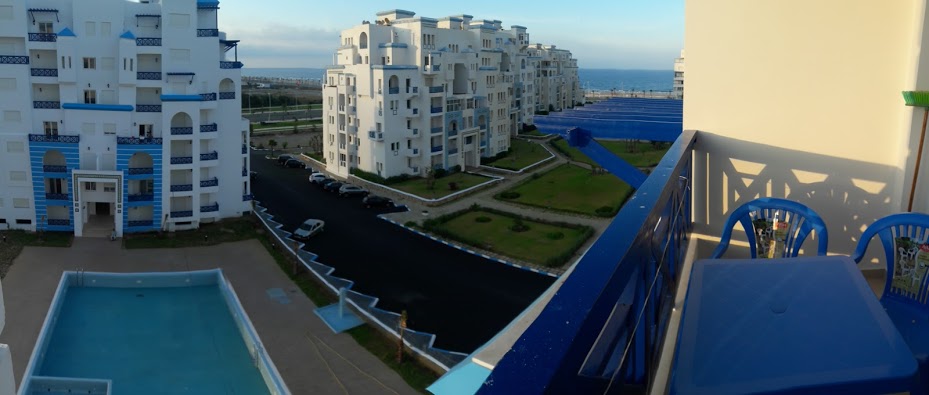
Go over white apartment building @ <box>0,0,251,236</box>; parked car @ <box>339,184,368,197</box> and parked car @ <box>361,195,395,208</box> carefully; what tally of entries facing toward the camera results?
1

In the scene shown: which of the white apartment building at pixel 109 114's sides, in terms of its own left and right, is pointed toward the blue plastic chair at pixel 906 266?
front

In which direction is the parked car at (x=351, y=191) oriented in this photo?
to the viewer's right

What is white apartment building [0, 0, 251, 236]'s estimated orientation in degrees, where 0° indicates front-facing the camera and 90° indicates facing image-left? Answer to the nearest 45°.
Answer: approximately 0°

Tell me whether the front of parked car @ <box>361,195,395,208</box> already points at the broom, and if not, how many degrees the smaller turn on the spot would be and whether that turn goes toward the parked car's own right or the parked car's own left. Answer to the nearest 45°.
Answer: approximately 90° to the parked car's own right

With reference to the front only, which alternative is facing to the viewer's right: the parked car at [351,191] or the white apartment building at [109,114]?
the parked car

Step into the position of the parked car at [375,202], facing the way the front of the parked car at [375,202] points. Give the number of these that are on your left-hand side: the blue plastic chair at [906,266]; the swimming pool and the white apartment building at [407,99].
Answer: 1

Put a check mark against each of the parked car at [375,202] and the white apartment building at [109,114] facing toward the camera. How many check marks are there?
1

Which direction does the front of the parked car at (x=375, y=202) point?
to the viewer's right
